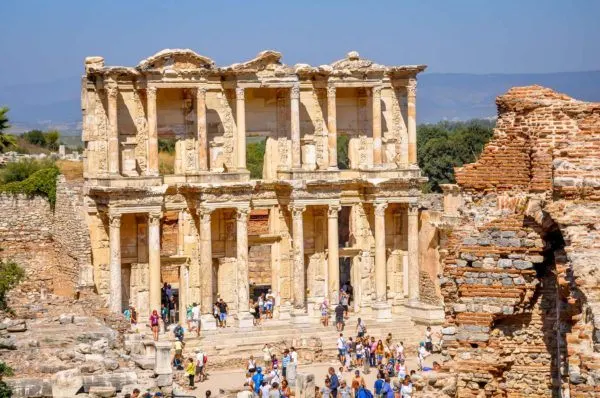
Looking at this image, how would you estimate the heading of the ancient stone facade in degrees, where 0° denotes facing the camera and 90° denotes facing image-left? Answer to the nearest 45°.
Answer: approximately 0°

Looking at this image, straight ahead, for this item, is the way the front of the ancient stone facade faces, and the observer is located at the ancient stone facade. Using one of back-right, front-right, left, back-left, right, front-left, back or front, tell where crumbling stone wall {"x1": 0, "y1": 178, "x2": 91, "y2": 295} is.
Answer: right

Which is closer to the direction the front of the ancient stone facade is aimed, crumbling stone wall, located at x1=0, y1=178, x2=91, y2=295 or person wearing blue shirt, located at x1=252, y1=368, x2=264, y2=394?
the person wearing blue shirt

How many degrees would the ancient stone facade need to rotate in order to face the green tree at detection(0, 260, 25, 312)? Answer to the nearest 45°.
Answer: approximately 45° to its right

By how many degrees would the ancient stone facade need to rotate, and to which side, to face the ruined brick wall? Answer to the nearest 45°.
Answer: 0° — it already faces it

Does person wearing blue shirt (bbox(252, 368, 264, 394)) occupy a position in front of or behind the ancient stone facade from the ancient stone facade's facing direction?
in front

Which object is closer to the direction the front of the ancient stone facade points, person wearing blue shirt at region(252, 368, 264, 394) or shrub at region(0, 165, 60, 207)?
the person wearing blue shirt
